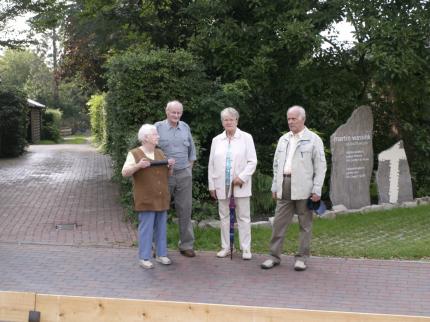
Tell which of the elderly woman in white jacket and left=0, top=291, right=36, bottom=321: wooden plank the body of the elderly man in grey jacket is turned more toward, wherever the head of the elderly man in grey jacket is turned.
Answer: the wooden plank

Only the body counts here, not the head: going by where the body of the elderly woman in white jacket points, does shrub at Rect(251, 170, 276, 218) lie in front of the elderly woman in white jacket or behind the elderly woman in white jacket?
behind

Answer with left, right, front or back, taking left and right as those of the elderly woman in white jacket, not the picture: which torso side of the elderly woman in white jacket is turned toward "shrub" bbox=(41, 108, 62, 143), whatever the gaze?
back

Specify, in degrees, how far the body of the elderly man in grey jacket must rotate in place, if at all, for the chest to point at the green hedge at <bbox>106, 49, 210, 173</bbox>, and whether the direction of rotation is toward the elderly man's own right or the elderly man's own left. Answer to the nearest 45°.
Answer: approximately 90° to the elderly man's own right

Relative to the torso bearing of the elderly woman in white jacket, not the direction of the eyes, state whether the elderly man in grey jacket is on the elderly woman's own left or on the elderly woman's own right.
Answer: on the elderly woman's own left

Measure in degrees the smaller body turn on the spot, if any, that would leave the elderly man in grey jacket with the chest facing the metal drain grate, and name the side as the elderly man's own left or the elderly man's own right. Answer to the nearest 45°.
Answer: approximately 90° to the elderly man's own right

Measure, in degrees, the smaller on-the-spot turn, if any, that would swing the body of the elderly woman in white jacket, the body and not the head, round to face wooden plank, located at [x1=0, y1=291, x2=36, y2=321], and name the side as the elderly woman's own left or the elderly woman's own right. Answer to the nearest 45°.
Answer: approximately 45° to the elderly woman's own right

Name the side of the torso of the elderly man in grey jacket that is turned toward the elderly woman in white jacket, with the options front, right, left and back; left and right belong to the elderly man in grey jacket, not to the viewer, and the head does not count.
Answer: right

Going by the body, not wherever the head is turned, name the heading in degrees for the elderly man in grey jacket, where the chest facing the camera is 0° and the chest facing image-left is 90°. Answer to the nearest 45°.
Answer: approximately 45°

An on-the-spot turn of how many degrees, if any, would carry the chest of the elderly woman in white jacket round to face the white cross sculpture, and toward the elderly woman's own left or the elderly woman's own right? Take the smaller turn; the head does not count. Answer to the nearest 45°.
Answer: approximately 135° to the elderly woman's own left

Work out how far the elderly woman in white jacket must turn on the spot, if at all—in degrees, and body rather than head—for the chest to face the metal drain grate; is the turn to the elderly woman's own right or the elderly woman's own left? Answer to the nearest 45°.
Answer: approximately 135° to the elderly woman's own right
